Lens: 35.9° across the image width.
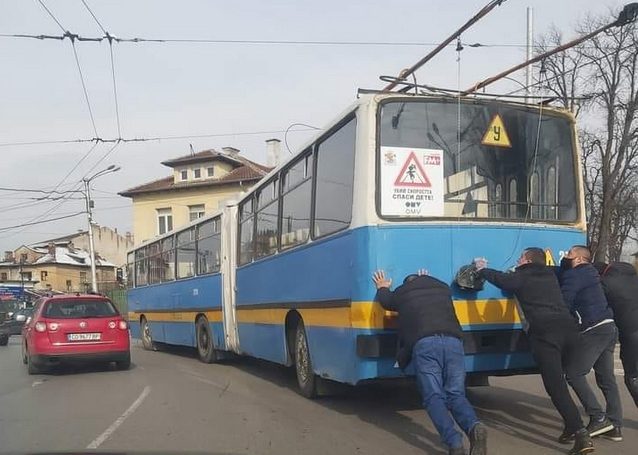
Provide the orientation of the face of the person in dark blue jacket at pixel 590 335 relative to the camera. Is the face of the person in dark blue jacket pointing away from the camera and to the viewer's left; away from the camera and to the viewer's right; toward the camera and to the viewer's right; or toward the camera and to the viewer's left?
away from the camera and to the viewer's left

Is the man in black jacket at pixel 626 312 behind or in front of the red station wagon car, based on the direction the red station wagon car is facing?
behind

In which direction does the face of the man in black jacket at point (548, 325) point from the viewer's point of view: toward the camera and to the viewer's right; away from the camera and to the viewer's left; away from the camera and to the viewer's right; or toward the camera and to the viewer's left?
away from the camera and to the viewer's left

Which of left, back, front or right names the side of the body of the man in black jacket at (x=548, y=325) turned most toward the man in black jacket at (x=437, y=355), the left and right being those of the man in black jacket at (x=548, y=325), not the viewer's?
left

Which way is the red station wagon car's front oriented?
away from the camera

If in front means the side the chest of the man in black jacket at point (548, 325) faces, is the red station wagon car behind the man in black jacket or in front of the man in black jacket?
in front

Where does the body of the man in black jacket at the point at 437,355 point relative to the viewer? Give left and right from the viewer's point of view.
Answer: facing away from the viewer and to the left of the viewer
